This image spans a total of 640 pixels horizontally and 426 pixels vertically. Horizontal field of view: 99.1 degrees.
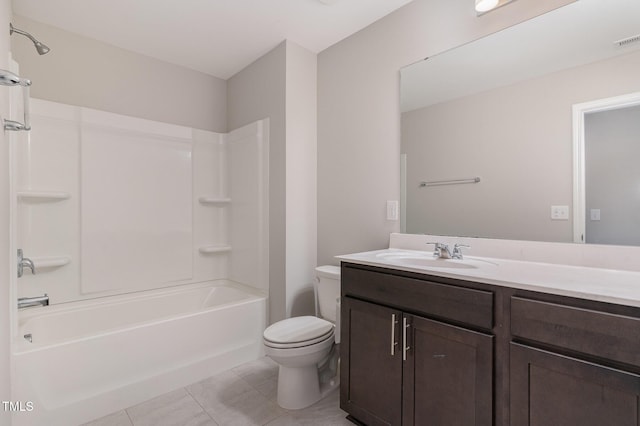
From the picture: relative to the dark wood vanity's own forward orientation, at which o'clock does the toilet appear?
The toilet is roughly at 2 o'clock from the dark wood vanity.

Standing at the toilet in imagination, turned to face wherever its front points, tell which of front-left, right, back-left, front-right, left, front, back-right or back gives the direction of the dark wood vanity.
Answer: left

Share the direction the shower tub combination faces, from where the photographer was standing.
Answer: facing the viewer and to the right of the viewer

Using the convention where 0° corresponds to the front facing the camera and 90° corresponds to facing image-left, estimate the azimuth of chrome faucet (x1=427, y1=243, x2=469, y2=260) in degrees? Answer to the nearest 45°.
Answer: approximately 45°

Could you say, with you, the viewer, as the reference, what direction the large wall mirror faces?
facing the viewer and to the left of the viewer
